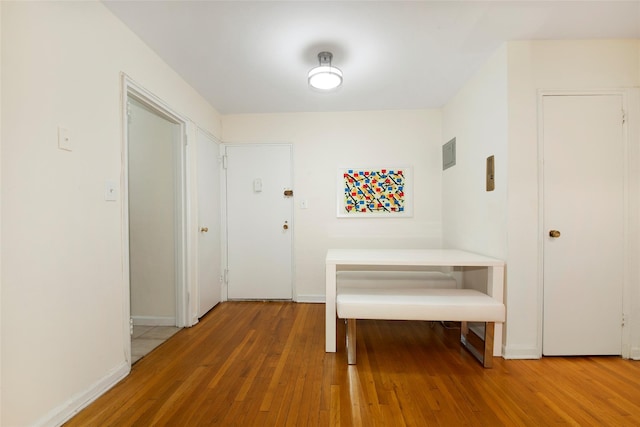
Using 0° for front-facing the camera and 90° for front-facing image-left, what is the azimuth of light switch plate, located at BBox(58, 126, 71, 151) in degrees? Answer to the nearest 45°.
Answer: approximately 315°

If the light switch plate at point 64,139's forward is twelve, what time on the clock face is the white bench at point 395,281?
The white bench is roughly at 11 o'clock from the light switch plate.

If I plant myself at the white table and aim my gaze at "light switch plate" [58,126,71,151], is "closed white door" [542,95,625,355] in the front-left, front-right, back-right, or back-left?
back-left

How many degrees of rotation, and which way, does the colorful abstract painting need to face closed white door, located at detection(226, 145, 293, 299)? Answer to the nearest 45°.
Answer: approximately 90° to its right

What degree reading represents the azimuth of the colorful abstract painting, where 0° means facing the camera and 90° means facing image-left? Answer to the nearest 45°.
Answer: approximately 0°

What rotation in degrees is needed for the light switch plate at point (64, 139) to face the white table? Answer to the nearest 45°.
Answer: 0° — it already faces it

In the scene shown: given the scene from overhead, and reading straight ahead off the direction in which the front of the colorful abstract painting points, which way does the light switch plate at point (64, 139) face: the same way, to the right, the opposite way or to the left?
to the left

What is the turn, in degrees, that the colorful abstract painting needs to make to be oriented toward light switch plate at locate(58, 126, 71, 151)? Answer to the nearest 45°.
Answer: approximately 45° to its right

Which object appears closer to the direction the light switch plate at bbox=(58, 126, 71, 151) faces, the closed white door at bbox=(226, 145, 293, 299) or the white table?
the white table

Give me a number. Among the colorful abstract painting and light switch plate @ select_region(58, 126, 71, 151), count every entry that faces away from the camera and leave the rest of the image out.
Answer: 0
